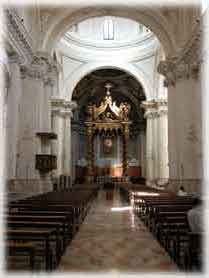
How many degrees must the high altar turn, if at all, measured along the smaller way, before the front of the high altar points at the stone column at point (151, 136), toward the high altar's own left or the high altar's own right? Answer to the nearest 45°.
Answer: approximately 45° to the high altar's own left

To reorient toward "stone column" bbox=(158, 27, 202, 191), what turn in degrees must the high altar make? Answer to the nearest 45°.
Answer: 0° — it already faces it

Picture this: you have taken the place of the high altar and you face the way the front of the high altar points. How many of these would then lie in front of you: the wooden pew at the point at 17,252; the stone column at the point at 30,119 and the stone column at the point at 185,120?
3

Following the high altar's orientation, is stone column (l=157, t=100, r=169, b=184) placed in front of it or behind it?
in front

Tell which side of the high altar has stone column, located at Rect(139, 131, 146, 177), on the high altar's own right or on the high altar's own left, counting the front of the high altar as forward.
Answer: on the high altar's own left

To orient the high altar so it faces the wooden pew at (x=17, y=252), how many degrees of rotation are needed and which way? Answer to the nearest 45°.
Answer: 0° — it already faces it

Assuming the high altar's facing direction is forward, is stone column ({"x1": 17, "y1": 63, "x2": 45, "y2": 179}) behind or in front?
in front

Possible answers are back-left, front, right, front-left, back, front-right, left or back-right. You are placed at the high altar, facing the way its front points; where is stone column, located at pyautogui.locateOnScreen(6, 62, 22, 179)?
front

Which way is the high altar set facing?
toward the camera

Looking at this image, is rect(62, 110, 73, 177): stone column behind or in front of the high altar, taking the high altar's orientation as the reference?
in front
